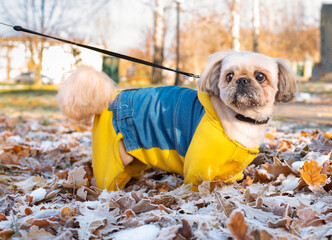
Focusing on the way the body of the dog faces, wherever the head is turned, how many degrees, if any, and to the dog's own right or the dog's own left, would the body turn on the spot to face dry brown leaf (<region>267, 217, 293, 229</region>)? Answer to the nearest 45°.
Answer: approximately 90° to the dog's own right

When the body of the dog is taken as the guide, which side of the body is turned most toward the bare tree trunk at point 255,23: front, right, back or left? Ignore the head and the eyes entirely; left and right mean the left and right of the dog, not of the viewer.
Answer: left

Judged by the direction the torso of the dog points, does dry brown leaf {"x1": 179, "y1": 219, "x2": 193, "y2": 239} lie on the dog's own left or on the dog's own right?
on the dog's own right

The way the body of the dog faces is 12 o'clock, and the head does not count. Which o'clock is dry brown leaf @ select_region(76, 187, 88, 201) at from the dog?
The dry brown leaf is roughly at 5 o'clock from the dog.

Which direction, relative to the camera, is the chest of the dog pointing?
to the viewer's right

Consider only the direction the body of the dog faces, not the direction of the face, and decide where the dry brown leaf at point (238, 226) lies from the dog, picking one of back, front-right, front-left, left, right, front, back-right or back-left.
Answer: right

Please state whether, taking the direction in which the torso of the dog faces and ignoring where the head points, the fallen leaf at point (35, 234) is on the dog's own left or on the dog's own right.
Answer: on the dog's own right

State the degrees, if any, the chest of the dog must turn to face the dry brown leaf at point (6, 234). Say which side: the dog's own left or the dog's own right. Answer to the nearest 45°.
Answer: approximately 135° to the dog's own right
